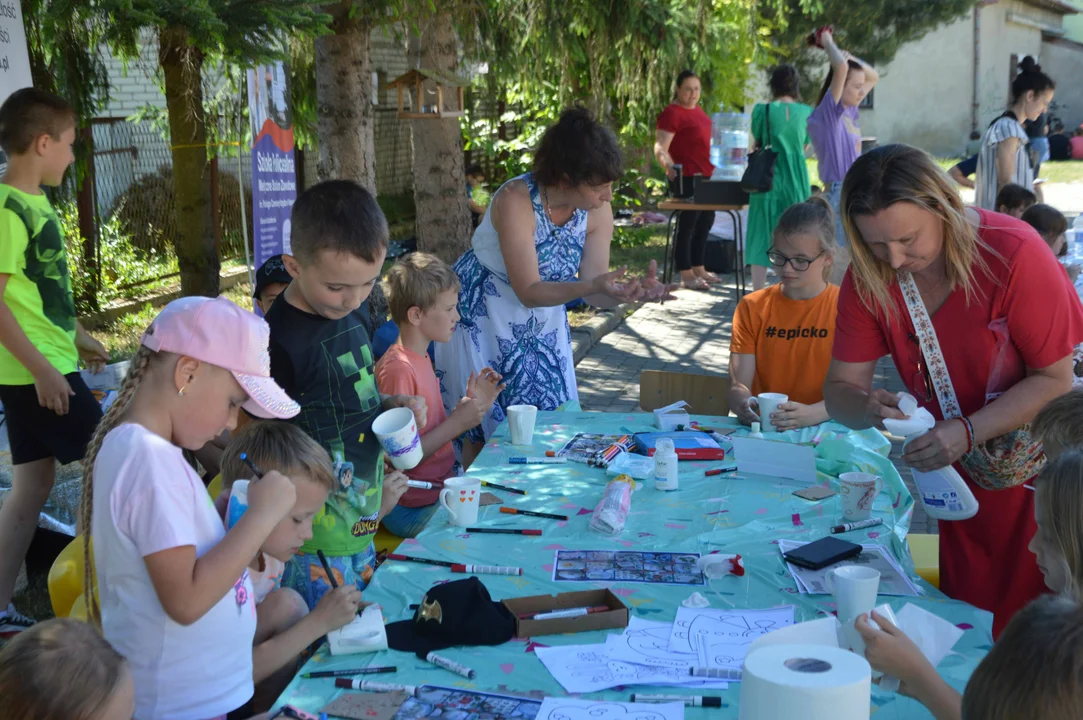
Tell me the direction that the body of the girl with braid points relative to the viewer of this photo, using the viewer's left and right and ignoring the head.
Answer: facing to the right of the viewer

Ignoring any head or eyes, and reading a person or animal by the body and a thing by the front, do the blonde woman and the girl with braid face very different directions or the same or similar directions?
very different directions

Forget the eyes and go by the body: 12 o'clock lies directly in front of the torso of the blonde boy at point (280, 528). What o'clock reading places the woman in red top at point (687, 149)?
The woman in red top is roughly at 10 o'clock from the blonde boy.

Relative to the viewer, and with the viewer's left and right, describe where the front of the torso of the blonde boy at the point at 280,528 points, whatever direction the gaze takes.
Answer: facing to the right of the viewer

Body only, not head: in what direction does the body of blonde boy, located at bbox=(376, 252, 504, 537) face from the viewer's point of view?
to the viewer's right

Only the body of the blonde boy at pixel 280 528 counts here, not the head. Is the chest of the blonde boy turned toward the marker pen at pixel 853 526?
yes

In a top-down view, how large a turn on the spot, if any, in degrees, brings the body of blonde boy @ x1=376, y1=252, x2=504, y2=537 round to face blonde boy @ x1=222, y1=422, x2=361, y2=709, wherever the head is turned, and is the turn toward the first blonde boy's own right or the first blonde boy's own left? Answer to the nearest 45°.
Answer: approximately 90° to the first blonde boy's own right

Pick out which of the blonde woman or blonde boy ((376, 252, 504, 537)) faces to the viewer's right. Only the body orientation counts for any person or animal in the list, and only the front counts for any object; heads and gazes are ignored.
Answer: the blonde boy

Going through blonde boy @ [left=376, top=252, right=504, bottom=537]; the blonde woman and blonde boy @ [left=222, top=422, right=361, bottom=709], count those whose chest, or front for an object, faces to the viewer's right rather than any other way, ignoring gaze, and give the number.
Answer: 2
